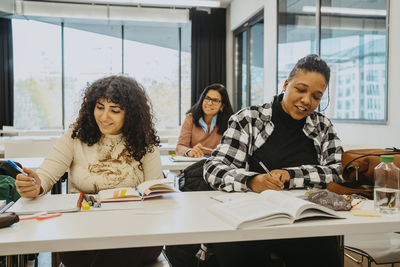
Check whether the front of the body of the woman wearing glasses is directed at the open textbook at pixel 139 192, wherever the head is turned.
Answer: yes

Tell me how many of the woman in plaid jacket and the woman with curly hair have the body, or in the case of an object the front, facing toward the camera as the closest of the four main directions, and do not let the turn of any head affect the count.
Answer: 2

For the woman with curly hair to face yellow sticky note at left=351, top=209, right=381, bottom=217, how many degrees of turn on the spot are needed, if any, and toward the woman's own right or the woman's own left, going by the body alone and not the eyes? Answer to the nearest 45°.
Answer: approximately 45° to the woman's own left

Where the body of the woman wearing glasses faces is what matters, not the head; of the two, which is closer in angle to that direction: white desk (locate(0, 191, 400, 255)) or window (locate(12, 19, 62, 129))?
the white desk

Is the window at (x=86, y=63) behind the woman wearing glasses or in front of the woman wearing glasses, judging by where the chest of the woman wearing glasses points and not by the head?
behind

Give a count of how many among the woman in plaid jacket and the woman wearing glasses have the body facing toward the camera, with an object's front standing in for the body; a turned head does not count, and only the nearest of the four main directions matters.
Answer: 2

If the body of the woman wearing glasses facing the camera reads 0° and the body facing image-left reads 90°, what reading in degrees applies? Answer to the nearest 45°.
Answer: approximately 0°

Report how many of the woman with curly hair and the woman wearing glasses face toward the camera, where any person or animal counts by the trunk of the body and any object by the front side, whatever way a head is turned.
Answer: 2
